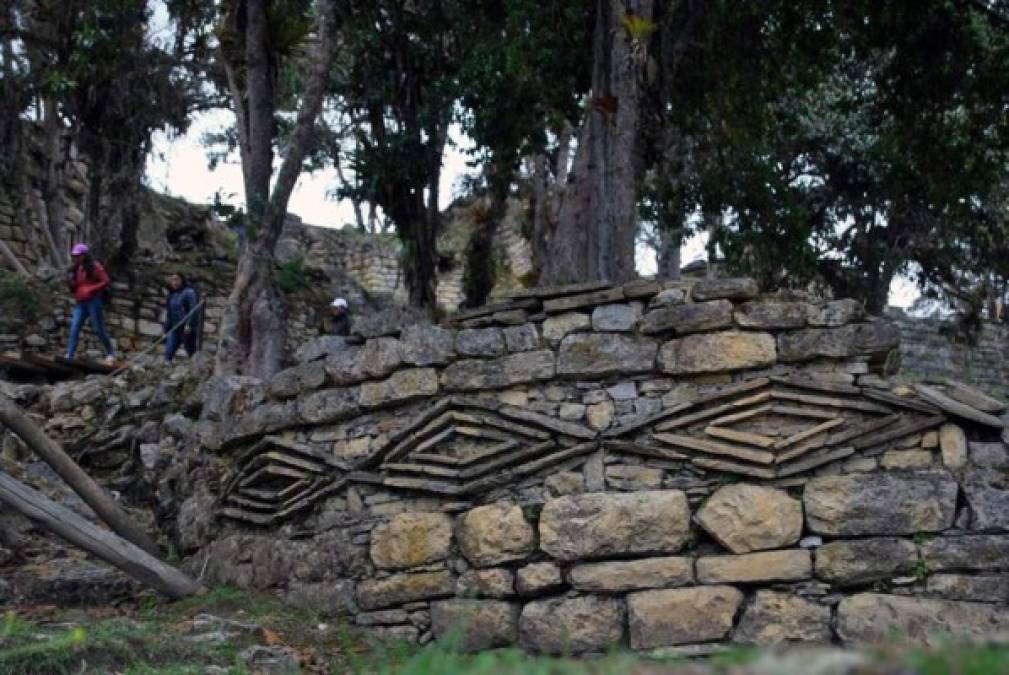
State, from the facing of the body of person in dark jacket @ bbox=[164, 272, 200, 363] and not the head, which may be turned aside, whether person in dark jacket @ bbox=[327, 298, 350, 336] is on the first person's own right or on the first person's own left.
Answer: on the first person's own left

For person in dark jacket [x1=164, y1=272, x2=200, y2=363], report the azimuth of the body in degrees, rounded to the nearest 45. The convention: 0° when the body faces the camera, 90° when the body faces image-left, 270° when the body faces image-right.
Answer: approximately 45°

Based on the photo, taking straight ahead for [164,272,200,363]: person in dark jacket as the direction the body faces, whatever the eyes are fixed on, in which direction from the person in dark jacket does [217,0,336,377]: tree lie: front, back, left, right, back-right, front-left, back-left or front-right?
front-left

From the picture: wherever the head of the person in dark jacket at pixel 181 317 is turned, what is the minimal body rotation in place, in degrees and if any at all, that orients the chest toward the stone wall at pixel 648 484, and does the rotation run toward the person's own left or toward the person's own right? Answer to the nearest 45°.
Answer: approximately 45° to the person's own left

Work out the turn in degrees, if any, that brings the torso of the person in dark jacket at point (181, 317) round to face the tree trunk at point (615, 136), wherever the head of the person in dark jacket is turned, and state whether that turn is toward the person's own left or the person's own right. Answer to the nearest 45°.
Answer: approximately 90° to the person's own left

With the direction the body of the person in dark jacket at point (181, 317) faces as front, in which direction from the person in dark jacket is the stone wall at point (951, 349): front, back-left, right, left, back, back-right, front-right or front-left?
back-left
